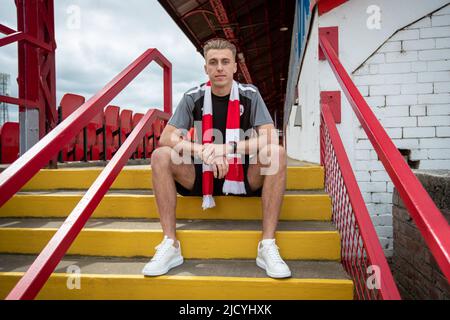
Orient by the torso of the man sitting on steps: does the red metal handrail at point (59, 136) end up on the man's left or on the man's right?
on the man's right

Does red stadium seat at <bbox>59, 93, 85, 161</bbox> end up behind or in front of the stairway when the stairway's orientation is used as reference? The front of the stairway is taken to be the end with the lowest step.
behind

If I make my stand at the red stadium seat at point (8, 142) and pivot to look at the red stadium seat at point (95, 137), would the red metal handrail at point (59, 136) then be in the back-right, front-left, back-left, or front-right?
front-right

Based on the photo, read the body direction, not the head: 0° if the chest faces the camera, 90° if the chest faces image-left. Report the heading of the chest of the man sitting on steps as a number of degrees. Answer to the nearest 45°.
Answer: approximately 0°

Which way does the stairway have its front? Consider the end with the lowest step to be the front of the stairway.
toward the camera

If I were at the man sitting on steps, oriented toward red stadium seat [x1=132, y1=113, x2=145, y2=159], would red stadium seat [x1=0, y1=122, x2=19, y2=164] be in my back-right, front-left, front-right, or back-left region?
front-left

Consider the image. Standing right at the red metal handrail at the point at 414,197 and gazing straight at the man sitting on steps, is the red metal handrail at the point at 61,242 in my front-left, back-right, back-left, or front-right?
front-left
